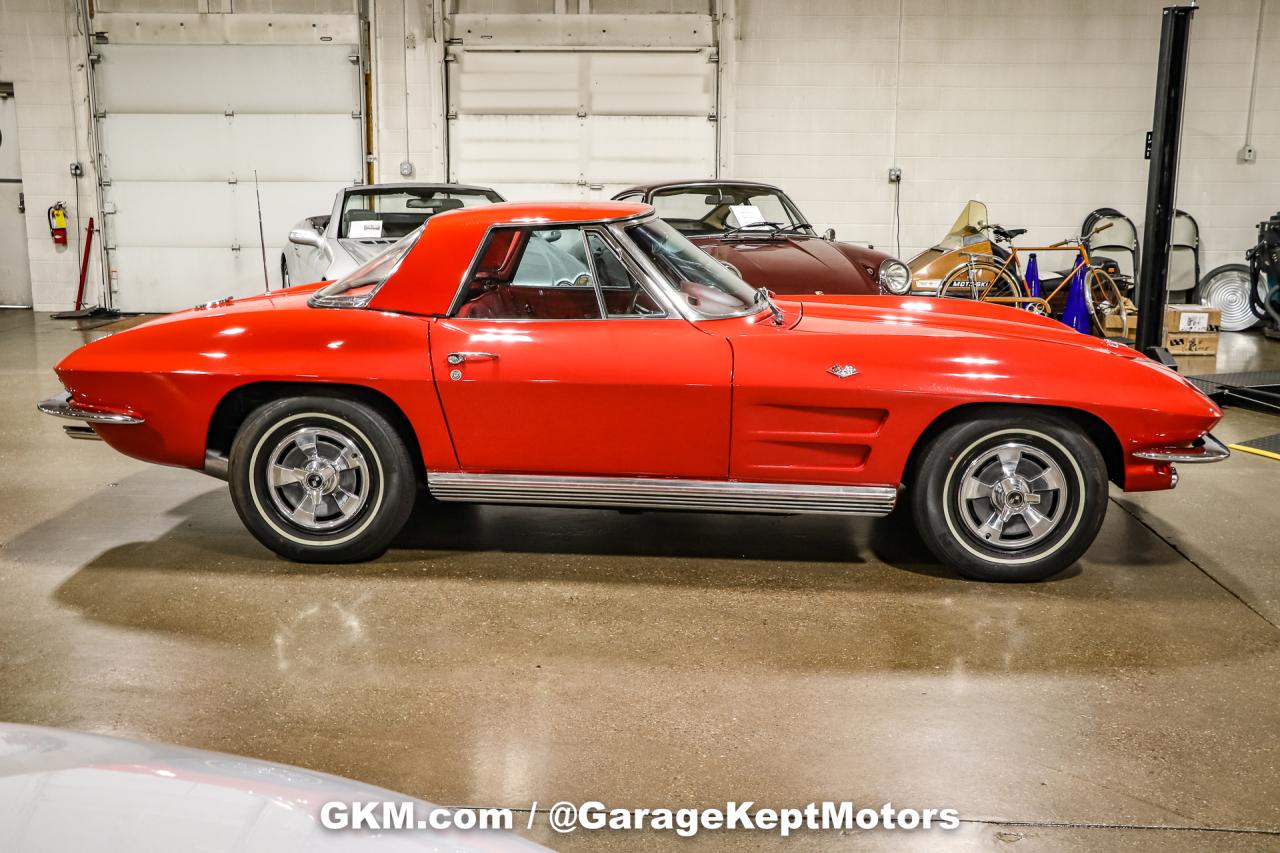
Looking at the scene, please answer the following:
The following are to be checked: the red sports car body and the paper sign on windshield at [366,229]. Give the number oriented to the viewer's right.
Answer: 1

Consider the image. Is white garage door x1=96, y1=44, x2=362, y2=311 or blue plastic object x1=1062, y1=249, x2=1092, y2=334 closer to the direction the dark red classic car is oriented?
the blue plastic object

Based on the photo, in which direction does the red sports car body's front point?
to the viewer's right

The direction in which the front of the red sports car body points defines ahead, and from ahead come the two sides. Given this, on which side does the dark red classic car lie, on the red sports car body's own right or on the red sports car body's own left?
on the red sports car body's own left

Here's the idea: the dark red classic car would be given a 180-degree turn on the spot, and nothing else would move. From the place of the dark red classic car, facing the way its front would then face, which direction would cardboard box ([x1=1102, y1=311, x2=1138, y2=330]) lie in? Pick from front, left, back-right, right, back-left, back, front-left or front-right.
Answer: right

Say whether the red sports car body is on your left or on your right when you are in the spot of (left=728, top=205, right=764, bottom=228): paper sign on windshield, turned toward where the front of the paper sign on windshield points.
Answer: on your right

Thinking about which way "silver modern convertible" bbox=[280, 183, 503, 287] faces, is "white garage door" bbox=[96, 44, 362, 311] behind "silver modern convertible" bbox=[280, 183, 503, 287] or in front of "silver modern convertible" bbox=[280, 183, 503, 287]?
behind

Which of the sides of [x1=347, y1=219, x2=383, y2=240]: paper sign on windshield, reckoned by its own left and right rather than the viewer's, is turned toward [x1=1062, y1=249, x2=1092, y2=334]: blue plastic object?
left

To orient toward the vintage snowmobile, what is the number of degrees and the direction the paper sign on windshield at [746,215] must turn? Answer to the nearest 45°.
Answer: approximately 90° to its left

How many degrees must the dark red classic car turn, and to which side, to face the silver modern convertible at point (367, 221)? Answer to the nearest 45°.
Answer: approximately 135° to its right

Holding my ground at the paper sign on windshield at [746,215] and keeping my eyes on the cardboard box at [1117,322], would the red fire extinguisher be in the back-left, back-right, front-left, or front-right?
back-left

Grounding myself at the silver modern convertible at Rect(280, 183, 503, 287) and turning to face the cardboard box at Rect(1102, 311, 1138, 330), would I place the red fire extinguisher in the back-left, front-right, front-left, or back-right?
back-left

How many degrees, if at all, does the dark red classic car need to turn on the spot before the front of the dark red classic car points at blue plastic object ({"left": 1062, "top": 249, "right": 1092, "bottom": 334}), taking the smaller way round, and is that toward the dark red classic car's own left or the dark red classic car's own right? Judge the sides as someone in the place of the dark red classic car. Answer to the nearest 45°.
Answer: approximately 90° to the dark red classic car's own left

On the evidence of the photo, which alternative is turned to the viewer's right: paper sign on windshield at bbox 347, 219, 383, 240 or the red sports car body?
the red sports car body

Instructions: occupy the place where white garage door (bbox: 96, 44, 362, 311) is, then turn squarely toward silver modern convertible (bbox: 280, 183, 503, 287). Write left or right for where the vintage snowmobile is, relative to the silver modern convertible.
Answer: left

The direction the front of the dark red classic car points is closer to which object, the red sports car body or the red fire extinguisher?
the red sports car body

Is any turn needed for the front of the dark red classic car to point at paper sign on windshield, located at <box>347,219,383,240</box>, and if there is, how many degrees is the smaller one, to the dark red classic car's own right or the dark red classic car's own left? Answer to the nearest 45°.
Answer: approximately 135° to the dark red classic car's own right
